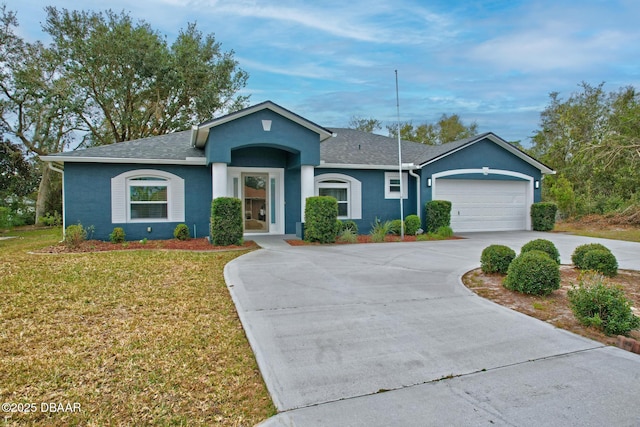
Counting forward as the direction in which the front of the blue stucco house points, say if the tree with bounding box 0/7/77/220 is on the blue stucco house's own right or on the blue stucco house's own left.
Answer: on the blue stucco house's own right

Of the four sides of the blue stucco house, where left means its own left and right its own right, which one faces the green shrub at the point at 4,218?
right

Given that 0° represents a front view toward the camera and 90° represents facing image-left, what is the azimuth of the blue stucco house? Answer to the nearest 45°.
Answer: approximately 0°

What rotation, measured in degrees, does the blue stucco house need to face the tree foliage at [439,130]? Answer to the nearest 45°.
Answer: approximately 135° to its left

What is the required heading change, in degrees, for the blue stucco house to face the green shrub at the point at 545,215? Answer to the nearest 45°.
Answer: approximately 90° to its left

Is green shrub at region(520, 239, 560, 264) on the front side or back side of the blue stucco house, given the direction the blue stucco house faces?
on the front side

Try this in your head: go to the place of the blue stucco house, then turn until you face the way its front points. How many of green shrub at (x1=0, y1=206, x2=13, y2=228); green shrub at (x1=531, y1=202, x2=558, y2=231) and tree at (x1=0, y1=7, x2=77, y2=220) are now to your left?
1

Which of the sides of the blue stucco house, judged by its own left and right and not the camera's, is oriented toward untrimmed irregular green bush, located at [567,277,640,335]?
front

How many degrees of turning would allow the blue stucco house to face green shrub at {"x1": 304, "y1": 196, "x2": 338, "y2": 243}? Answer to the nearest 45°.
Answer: approximately 45° to its left

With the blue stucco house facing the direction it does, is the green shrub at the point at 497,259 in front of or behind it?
in front

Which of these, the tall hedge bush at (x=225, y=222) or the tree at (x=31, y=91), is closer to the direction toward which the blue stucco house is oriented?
the tall hedge bush
